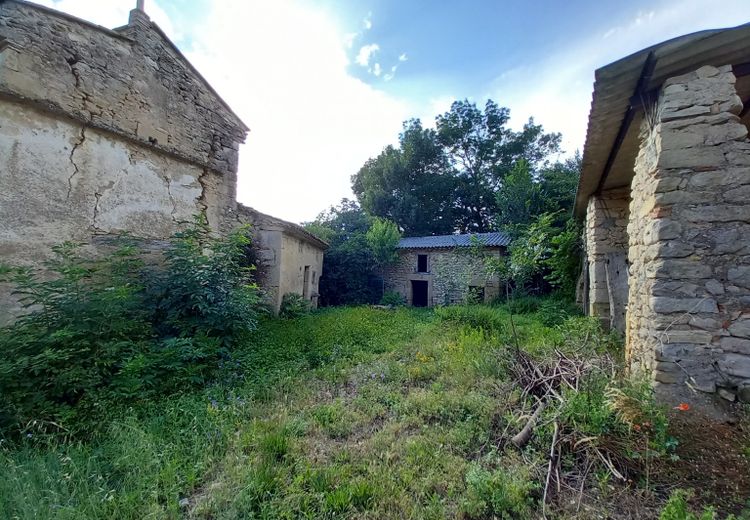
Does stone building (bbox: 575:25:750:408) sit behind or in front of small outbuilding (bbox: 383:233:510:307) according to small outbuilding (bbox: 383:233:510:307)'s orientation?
in front

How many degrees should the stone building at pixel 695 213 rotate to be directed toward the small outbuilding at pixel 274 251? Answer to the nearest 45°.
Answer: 0° — it already faces it

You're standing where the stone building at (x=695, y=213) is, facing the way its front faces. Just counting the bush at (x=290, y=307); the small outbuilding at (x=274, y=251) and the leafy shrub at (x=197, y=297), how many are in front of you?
3

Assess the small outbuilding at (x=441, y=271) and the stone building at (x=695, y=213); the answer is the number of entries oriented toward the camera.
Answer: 1

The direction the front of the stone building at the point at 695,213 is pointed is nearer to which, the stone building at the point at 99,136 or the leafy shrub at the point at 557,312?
the stone building

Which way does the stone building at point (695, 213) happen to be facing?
to the viewer's left

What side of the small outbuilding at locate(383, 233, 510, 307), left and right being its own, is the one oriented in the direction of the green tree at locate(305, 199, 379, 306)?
right

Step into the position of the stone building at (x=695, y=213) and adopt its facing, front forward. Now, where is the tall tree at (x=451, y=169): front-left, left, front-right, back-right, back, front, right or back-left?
front-right

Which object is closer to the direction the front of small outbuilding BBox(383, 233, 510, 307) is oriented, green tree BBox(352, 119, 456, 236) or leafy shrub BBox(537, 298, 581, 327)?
the leafy shrub

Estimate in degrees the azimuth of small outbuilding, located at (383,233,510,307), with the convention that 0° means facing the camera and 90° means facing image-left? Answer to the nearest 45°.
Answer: approximately 0°

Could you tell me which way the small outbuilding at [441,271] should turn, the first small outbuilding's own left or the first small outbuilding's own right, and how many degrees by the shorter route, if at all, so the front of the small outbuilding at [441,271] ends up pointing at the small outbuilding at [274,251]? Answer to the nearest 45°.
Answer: approximately 45° to the first small outbuilding's own right

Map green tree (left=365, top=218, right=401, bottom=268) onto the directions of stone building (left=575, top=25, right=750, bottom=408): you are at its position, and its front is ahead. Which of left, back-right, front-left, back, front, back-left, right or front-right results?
front-right

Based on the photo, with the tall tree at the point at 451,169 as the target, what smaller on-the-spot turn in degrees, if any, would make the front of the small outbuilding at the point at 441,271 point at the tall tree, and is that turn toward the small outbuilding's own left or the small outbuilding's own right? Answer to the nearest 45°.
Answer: approximately 180°
